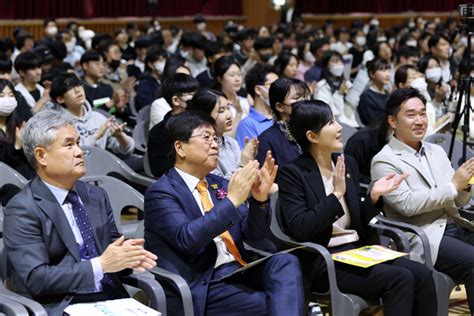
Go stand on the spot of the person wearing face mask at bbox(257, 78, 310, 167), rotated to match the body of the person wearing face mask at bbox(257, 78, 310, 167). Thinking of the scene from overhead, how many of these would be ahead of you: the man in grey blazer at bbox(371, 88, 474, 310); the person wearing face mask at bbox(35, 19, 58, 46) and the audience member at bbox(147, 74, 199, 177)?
1

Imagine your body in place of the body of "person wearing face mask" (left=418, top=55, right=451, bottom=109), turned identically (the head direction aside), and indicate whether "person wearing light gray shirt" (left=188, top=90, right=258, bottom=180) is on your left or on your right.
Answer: on your right

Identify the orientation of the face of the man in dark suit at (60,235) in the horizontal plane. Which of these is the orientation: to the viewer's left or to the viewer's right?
to the viewer's right

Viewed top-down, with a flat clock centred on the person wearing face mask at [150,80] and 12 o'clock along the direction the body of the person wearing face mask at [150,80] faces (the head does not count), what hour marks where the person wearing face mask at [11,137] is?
the person wearing face mask at [11,137] is roughly at 2 o'clock from the person wearing face mask at [150,80].

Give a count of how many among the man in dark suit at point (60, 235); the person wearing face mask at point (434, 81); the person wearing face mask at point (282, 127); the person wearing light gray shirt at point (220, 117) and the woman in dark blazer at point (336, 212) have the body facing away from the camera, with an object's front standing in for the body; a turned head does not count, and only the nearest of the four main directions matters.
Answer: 0

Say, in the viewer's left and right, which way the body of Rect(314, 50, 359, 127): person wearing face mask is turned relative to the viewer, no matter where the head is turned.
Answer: facing the viewer and to the right of the viewer

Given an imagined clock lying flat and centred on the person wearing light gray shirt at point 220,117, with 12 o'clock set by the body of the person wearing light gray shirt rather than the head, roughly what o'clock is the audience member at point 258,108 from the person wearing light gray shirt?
The audience member is roughly at 8 o'clock from the person wearing light gray shirt.

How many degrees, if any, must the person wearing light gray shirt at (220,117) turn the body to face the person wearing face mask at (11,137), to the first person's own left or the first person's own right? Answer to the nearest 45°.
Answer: approximately 135° to the first person's own right

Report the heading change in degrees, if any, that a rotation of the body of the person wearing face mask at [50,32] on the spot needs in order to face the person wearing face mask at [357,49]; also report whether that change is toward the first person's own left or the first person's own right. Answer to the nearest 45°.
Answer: approximately 45° to the first person's own left

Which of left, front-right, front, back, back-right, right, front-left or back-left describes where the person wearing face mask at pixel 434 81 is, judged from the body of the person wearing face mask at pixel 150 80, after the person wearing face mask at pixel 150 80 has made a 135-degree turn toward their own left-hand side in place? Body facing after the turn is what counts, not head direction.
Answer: right

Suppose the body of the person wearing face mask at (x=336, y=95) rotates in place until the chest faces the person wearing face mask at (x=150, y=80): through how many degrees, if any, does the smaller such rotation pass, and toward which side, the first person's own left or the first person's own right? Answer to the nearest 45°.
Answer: approximately 135° to the first person's own right

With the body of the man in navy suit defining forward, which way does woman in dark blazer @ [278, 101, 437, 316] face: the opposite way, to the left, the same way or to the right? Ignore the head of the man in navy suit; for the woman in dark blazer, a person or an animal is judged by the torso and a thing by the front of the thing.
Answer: the same way

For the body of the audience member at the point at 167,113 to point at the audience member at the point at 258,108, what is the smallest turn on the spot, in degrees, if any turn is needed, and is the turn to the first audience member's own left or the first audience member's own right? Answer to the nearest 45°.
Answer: approximately 45° to the first audience member's own left

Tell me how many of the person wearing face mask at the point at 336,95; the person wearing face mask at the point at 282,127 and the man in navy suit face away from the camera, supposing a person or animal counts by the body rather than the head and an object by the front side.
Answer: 0

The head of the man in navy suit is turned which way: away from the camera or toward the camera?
toward the camera

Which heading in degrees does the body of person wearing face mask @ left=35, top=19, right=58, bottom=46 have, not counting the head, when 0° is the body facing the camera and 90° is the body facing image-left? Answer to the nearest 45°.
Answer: approximately 315°

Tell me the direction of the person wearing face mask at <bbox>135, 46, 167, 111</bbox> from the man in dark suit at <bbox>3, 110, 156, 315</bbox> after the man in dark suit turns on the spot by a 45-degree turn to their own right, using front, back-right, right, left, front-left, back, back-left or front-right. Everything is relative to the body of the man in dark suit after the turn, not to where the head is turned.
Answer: back
